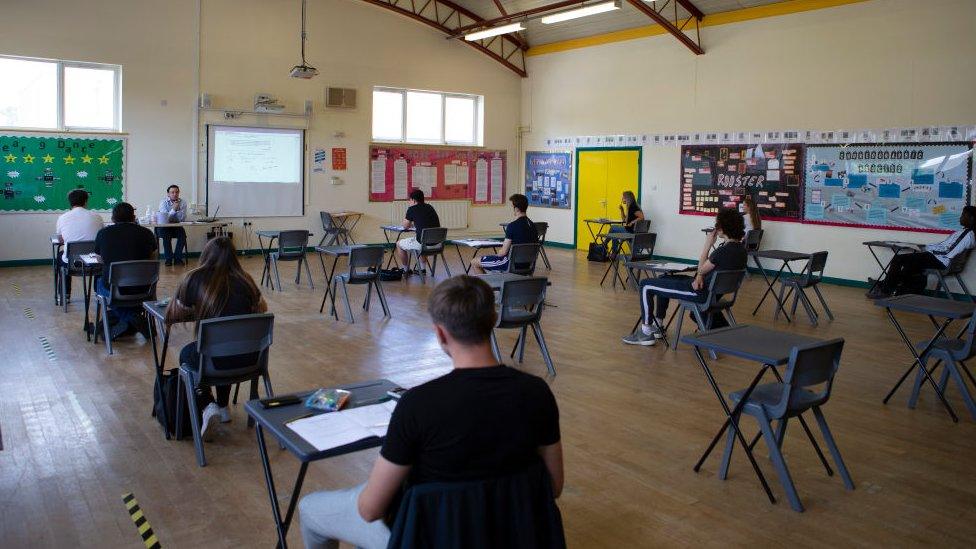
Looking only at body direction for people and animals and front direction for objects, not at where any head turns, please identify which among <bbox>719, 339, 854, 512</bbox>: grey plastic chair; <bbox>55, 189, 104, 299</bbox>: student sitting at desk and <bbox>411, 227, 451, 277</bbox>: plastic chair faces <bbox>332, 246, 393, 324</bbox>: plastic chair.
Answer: the grey plastic chair

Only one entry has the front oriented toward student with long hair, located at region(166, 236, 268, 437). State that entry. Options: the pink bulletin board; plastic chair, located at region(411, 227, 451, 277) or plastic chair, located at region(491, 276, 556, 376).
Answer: the pink bulletin board

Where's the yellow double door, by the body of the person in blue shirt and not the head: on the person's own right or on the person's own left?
on the person's own left

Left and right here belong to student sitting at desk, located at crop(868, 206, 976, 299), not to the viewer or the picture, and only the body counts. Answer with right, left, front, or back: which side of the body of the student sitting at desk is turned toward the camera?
left

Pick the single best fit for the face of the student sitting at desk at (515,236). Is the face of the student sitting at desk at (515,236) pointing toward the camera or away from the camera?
away from the camera

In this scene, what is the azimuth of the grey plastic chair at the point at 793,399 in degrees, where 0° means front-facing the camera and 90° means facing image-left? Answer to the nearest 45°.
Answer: approximately 135°

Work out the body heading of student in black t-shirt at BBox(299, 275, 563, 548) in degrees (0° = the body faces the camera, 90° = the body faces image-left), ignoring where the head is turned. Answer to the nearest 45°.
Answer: approximately 135°
